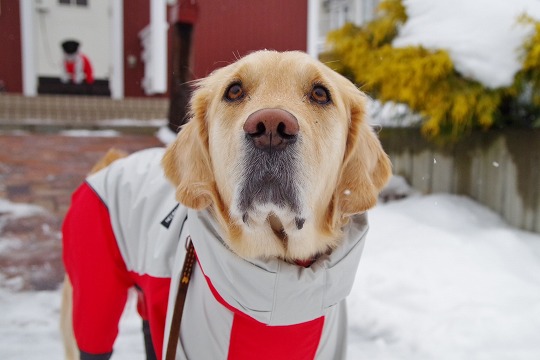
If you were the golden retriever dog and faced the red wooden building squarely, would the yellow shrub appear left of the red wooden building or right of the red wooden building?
right

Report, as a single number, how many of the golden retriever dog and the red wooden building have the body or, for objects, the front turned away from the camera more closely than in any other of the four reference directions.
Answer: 0

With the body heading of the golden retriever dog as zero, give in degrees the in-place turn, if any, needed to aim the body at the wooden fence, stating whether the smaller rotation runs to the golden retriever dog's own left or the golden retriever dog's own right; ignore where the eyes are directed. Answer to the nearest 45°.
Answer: approximately 90° to the golden retriever dog's own left

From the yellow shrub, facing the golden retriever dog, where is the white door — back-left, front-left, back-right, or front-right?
back-right

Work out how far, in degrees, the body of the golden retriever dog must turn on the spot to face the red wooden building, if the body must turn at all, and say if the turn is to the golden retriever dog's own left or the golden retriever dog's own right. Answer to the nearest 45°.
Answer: approximately 135° to the golden retriever dog's own left

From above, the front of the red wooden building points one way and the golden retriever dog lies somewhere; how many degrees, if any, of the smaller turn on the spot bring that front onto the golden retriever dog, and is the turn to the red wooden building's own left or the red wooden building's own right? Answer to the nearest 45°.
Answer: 0° — it already faces it

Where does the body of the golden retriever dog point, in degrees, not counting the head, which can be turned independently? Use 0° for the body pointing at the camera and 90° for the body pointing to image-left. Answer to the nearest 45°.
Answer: approximately 315°

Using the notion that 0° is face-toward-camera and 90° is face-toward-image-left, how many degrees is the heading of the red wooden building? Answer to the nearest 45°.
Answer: approximately 0°
